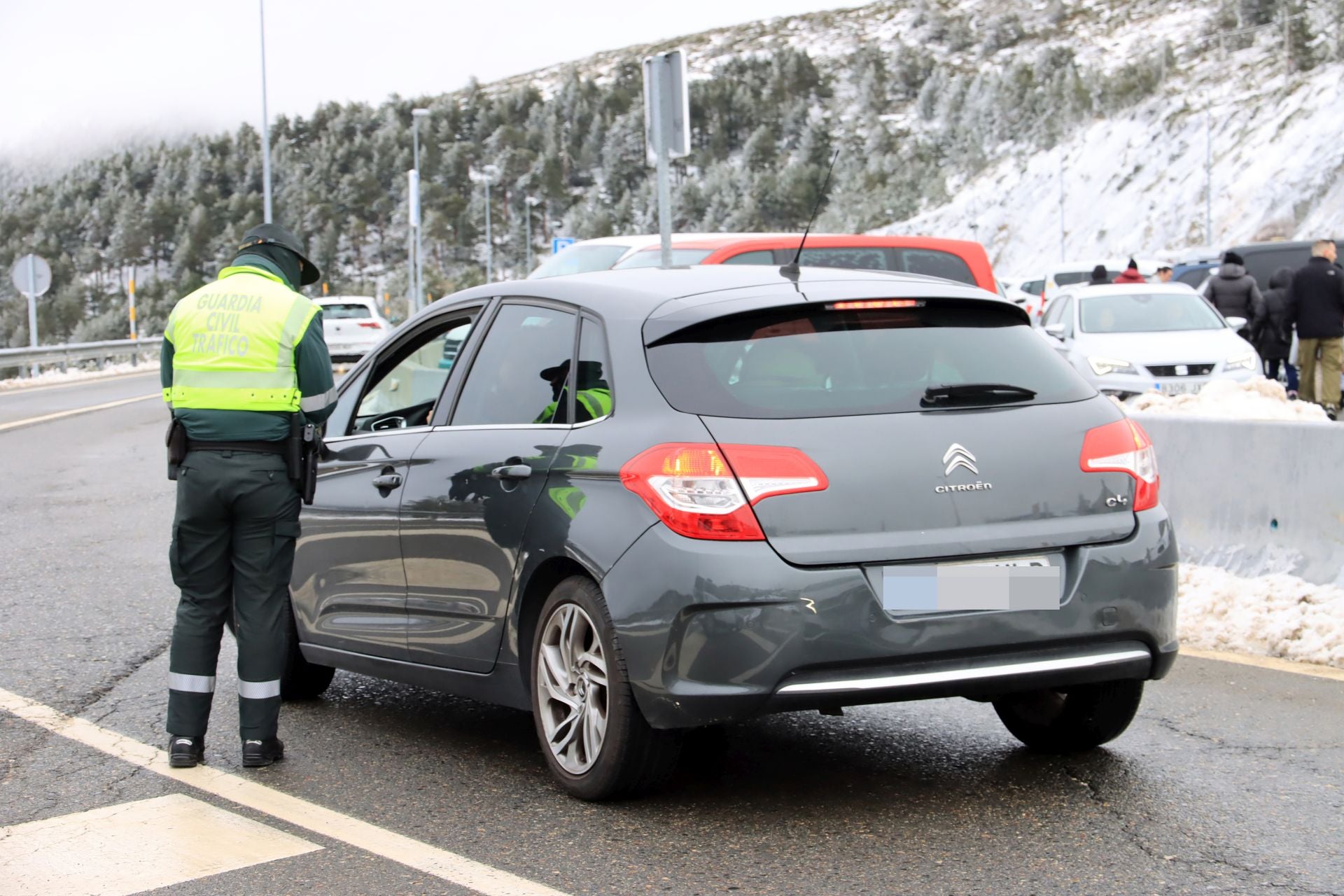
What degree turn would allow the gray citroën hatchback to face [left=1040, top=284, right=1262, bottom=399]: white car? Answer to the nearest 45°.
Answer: approximately 45° to its right

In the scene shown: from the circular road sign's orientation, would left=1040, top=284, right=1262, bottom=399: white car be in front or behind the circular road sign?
behind

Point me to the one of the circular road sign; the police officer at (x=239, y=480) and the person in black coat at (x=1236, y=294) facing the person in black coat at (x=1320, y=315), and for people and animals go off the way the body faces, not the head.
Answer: the police officer

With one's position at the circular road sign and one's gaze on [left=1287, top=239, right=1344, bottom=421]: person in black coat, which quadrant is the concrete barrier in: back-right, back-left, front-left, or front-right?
front-right

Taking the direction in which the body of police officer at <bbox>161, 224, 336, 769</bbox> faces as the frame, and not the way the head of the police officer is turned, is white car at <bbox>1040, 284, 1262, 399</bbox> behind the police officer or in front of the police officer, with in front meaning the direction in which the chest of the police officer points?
in front

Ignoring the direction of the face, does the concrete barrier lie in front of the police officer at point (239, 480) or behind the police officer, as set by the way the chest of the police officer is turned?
in front

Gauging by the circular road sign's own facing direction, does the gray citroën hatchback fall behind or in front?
behind

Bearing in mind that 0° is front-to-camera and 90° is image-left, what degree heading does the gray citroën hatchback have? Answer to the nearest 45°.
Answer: approximately 135°

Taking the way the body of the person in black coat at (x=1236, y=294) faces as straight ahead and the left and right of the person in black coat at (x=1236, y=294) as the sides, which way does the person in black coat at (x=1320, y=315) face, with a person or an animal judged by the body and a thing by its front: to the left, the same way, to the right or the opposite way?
the same way

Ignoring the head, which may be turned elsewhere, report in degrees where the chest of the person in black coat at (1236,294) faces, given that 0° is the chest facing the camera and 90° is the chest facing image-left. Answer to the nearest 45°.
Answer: approximately 180°

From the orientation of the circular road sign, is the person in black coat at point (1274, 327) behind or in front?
behind

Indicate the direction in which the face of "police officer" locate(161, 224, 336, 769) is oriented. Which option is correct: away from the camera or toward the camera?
away from the camera
